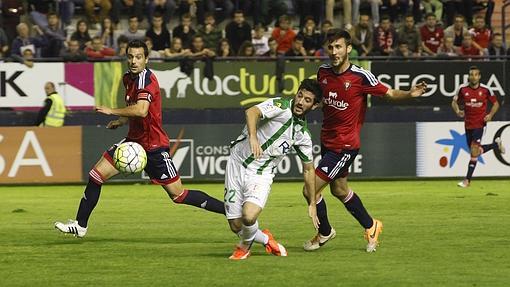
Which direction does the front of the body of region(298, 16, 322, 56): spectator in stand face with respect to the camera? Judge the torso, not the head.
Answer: toward the camera

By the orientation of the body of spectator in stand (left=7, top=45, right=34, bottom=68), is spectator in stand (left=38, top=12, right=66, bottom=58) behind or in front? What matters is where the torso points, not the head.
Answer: behind

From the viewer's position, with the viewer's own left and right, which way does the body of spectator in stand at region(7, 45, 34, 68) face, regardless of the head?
facing the viewer

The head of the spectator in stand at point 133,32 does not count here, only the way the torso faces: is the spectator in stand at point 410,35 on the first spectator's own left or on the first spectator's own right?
on the first spectator's own left

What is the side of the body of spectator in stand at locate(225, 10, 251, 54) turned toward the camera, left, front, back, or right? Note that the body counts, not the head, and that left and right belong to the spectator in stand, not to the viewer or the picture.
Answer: front

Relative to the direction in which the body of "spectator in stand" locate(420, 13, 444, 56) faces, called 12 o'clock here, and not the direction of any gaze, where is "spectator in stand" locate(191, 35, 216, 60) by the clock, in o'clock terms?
"spectator in stand" locate(191, 35, 216, 60) is roughly at 2 o'clock from "spectator in stand" locate(420, 13, 444, 56).

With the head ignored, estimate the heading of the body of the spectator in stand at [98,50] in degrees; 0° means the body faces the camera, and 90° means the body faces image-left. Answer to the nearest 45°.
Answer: approximately 0°

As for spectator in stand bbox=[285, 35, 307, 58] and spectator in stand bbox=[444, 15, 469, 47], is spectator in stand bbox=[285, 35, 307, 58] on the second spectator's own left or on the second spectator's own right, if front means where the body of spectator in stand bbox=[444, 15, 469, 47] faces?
on the second spectator's own right

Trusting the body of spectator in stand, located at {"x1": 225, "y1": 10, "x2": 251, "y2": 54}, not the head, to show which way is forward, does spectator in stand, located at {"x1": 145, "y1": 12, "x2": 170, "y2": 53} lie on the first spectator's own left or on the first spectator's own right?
on the first spectator's own right

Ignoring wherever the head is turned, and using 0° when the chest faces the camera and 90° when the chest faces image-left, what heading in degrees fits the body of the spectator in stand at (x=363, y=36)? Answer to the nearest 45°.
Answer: approximately 0°

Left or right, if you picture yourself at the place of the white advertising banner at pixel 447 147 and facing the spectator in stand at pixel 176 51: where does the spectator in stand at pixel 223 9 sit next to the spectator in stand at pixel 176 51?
right

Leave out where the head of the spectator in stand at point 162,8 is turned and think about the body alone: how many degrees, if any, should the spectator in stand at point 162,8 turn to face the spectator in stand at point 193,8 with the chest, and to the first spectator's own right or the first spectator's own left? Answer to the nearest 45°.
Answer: approximately 90° to the first spectator's own left
